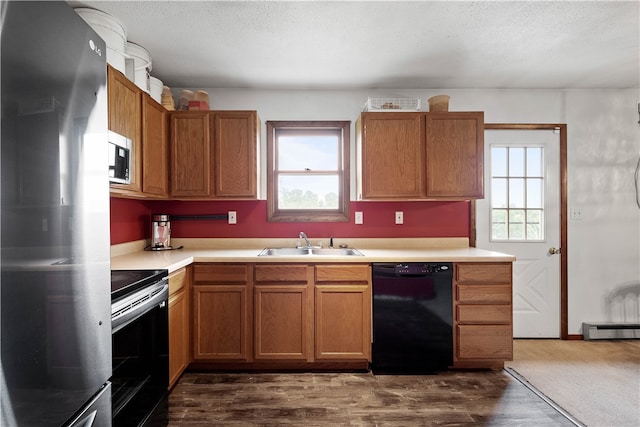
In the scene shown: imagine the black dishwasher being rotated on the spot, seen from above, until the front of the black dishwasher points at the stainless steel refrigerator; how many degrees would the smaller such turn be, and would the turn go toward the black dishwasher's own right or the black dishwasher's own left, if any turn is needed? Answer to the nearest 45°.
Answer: approximately 45° to the black dishwasher's own right

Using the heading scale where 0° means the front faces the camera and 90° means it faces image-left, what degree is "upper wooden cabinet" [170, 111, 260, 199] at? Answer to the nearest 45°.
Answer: approximately 0°

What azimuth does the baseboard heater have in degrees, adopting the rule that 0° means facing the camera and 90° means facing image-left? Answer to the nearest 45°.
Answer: approximately 0°

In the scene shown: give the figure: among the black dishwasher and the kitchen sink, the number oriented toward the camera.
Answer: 2

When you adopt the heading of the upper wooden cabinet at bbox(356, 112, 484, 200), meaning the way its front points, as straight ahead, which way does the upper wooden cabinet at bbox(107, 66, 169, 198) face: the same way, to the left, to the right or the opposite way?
to the left

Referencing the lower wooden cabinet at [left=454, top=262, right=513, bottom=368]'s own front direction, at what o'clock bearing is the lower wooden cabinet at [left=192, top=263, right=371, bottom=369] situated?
the lower wooden cabinet at [left=192, top=263, right=371, bottom=369] is roughly at 2 o'clock from the lower wooden cabinet at [left=454, top=262, right=513, bottom=368].

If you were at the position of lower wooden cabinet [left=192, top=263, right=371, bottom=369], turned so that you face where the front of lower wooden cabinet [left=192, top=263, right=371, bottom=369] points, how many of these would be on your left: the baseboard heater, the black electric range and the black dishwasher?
2
